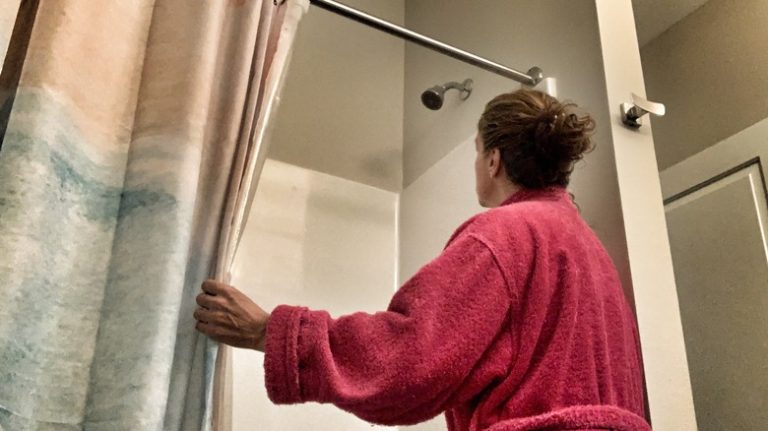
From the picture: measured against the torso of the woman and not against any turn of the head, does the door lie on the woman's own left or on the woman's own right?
on the woman's own right

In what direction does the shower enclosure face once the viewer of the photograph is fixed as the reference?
facing the viewer and to the right of the viewer

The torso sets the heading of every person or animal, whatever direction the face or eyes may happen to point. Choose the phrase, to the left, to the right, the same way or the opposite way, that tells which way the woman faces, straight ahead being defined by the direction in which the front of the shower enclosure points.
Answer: the opposite way

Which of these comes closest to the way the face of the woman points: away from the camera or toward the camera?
away from the camera

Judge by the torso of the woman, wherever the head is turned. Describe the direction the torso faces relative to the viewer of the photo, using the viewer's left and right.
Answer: facing away from the viewer and to the left of the viewer
